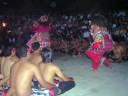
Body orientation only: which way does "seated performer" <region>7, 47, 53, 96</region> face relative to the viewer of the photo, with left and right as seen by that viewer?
facing away from the viewer and to the right of the viewer

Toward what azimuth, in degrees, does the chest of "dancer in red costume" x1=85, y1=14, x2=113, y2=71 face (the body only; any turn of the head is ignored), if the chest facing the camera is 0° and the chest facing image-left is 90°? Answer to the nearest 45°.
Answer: approximately 45°

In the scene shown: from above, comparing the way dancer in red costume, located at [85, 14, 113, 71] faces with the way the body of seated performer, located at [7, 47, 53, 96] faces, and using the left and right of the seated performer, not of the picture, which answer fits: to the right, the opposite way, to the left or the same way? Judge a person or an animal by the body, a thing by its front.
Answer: the opposite way
